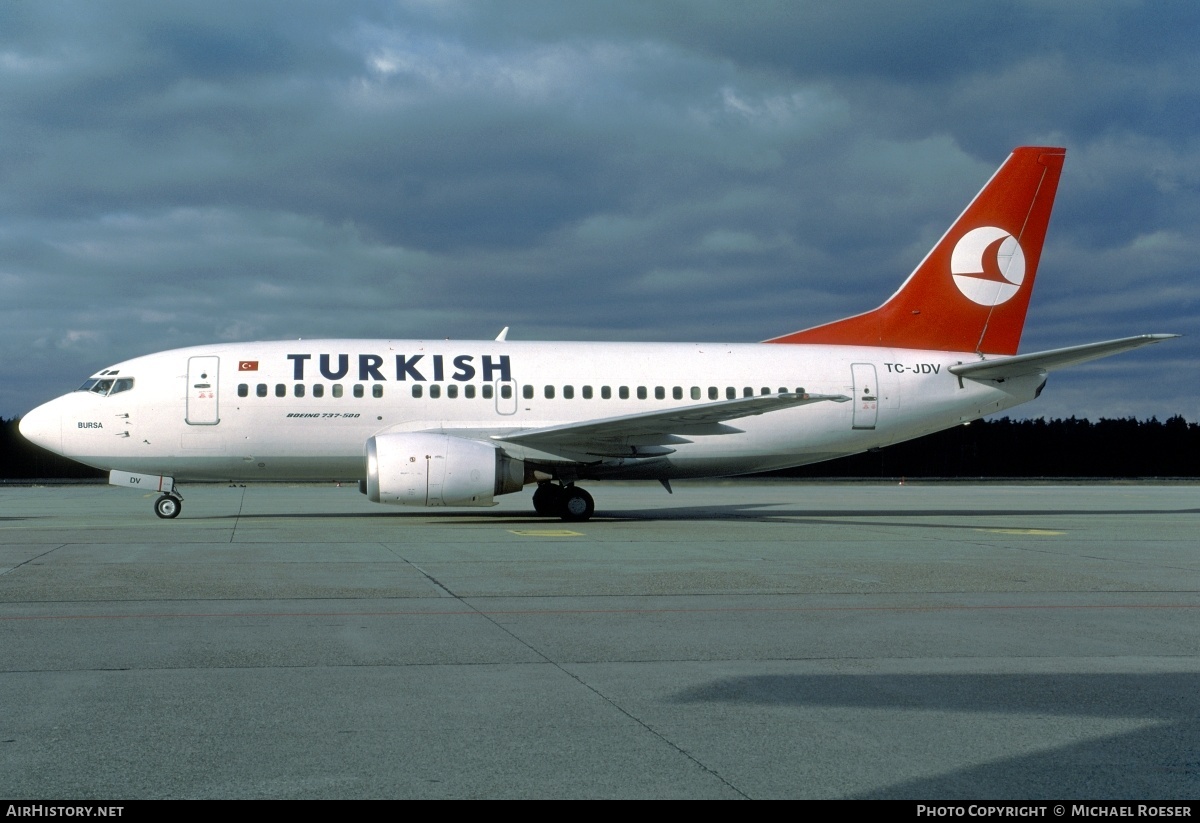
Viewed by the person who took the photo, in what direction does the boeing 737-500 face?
facing to the left of the viewer
